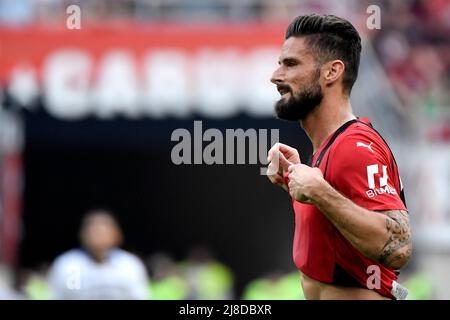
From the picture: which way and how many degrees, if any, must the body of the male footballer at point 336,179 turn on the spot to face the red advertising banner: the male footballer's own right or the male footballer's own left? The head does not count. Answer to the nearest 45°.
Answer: approximately 90° to the male footballer's own right

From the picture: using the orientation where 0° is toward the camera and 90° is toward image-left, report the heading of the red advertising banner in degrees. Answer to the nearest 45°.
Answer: approximately 0°

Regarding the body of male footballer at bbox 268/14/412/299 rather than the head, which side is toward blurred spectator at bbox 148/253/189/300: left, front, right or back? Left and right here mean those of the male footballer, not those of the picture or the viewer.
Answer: right

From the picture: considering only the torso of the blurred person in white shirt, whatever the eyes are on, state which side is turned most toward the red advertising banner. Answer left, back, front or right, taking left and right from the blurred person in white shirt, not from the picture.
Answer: back

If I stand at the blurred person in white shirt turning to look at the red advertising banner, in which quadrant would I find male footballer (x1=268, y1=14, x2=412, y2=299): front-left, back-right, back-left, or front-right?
back-right
